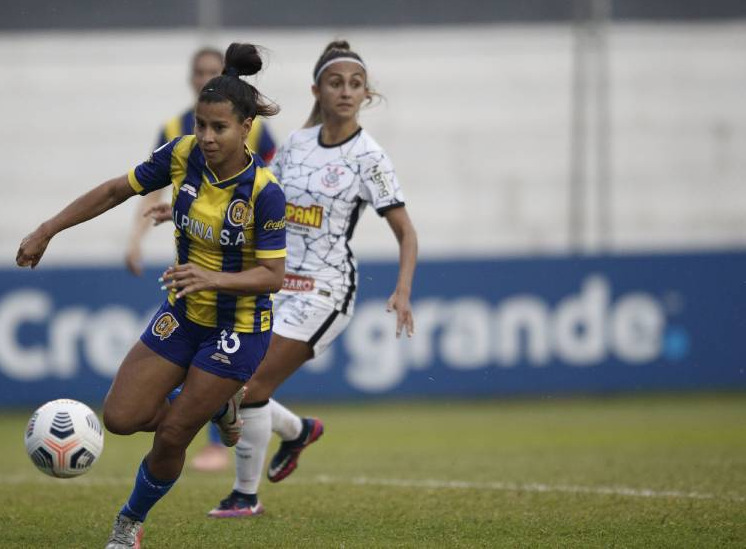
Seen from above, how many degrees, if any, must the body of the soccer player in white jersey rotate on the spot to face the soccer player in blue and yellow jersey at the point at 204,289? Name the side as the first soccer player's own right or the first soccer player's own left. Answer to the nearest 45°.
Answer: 0° — they already face them

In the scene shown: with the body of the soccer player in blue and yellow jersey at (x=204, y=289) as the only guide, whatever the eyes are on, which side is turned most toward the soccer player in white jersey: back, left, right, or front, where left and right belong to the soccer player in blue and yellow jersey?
back

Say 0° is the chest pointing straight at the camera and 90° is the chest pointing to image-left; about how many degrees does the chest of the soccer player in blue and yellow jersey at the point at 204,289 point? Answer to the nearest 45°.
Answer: approximately 45°

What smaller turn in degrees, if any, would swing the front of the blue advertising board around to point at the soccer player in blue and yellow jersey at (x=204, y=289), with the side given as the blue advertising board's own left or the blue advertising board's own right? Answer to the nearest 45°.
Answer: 0° — it already faces them

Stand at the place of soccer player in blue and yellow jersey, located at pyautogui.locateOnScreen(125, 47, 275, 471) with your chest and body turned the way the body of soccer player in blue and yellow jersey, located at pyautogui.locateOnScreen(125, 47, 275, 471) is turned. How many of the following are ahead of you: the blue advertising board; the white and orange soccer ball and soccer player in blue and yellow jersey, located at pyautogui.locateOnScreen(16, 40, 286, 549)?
2

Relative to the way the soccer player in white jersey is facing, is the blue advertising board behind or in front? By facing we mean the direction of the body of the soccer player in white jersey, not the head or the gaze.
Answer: behind

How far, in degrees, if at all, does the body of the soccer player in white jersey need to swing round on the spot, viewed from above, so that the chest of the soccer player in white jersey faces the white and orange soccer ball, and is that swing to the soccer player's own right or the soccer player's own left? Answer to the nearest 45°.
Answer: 0° — they already face it

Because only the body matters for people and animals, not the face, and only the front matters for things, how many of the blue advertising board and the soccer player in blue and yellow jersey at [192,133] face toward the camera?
2

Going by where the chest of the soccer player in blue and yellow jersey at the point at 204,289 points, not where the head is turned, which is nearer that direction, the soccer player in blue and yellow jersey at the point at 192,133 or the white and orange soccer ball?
the white and orange soccer ball
